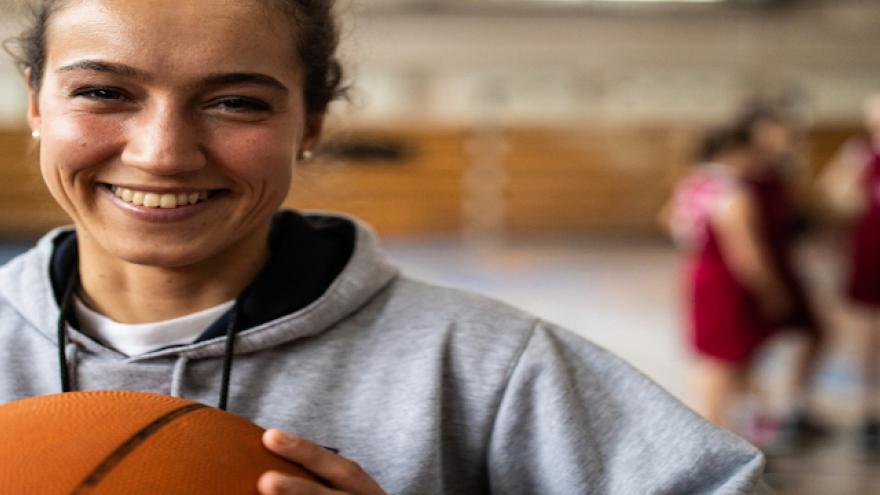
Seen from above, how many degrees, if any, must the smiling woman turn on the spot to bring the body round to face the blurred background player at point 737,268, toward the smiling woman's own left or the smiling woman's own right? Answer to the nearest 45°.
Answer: approximately 135° to the smiling woman's own left

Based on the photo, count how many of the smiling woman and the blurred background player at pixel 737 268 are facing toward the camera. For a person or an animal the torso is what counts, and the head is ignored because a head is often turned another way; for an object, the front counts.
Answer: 1

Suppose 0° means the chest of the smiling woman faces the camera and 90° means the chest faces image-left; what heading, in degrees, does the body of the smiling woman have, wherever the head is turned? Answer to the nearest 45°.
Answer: approximately 0°

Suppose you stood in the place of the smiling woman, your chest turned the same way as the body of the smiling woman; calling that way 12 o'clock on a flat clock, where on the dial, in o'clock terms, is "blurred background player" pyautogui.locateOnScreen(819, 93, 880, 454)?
The blurred background player is roughly at 7 o'clock from the smiling woman.
